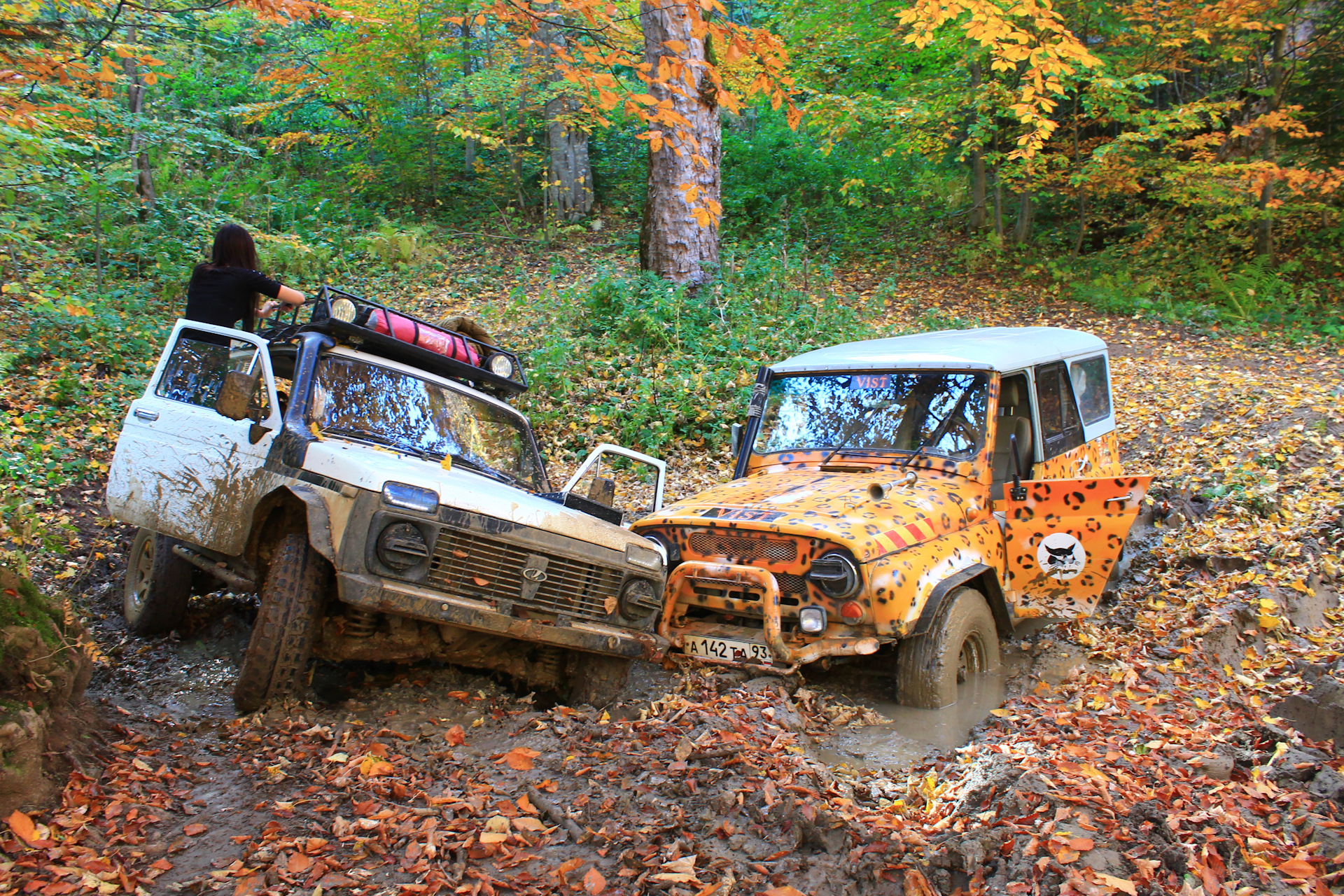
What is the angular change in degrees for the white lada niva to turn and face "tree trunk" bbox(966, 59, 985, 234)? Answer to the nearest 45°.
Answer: approximately 90° to its left

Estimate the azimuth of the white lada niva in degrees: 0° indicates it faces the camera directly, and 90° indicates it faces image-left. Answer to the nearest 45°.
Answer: approximately 315°

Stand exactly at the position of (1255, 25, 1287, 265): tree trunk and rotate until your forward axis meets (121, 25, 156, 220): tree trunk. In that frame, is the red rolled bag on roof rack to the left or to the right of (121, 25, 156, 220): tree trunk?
left

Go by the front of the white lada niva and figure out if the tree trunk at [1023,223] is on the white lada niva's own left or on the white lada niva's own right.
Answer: on the white lada niva's own left

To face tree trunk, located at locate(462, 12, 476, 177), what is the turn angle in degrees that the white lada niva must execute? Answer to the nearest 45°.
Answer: approximately 135° to its left

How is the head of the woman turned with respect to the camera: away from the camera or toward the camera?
away from the camera

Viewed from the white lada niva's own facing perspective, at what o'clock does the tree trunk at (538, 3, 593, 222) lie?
The tree trunk is roughly at 8 o'clock from the white lada niva.

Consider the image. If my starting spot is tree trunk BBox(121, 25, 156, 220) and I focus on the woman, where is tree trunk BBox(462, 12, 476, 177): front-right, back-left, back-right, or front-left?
back-left

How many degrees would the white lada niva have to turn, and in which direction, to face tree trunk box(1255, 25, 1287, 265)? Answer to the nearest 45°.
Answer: approximately 90° to its left
